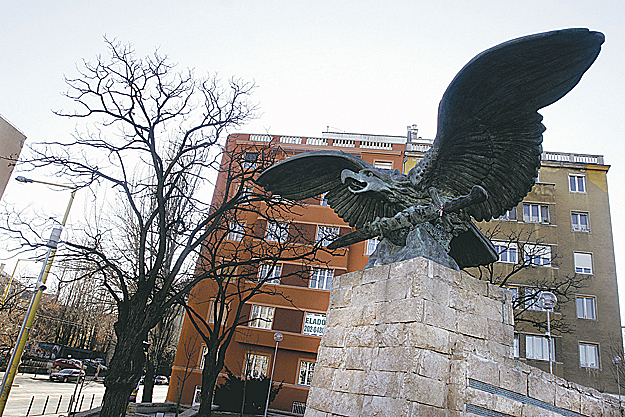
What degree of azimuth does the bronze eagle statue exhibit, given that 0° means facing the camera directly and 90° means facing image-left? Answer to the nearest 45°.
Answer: approximately 45°

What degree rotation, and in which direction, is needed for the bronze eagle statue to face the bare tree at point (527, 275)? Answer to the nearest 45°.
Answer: approximately 135° to its right
